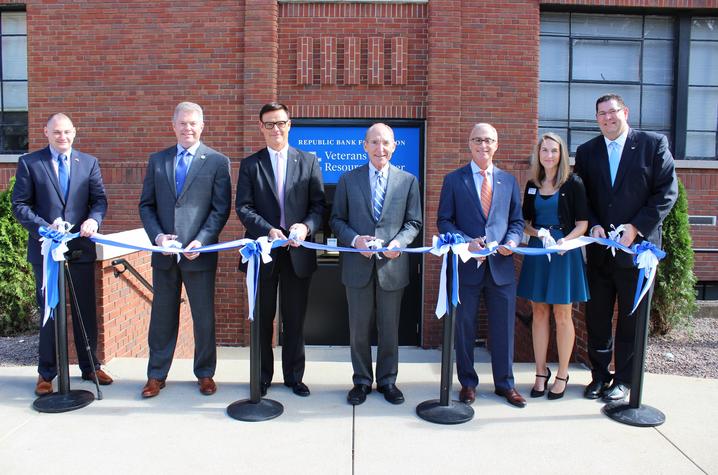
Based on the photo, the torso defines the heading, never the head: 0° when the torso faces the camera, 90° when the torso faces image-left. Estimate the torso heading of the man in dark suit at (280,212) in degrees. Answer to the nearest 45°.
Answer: approximately 0°

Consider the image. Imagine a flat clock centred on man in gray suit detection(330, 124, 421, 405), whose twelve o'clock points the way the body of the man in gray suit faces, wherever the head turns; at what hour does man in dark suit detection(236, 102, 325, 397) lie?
The man in dark suit is roughly at 3 o'clock from the man in gray suit.

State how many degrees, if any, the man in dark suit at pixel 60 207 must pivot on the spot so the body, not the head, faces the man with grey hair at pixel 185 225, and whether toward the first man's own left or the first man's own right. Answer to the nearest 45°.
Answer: approximately 45° to the first man's own left

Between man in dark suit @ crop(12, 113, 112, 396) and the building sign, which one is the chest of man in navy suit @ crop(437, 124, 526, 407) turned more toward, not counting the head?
the man in dark suit

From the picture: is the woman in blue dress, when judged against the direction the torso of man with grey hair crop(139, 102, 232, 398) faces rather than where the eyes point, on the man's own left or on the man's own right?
on the man's own left

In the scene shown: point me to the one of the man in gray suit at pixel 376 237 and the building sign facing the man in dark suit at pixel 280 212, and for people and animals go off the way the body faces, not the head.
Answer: the building sign
